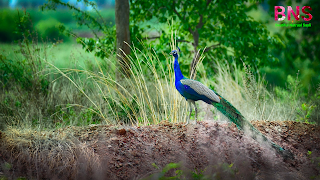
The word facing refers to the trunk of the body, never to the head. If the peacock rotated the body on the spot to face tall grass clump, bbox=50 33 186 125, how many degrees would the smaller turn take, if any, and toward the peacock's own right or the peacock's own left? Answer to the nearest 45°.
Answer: approximately 45° to the peacock's own right

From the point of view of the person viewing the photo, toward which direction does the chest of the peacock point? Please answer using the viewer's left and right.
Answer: facing to the left of the viewer
